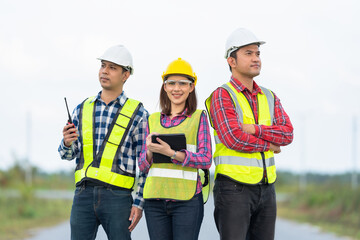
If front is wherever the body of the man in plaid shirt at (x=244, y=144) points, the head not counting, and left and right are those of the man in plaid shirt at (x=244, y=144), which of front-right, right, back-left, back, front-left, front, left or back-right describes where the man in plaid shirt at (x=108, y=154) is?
back-right

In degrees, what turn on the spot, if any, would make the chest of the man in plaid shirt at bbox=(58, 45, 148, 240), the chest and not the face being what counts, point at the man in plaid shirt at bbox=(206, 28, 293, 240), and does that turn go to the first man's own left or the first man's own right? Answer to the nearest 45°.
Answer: approximately 135° to the first man's own left

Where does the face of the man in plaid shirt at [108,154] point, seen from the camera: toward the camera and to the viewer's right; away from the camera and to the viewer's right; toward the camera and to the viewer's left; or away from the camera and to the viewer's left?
toward the camera and to the viewer's left

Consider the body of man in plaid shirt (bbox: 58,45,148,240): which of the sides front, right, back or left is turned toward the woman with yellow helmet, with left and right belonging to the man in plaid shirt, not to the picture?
left

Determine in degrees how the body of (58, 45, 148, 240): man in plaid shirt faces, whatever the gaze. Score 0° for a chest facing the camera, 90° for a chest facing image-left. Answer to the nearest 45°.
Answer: approximately 45°

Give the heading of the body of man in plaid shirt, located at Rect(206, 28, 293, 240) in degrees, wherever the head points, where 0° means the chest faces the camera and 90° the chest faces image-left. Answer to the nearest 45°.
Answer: approximately 315°

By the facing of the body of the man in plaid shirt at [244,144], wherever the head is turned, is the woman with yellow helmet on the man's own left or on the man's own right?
on the man's own right
